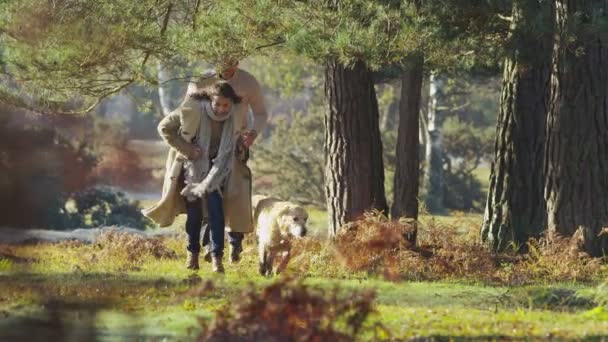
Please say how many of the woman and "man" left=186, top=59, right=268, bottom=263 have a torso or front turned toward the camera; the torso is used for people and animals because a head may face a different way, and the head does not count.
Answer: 2

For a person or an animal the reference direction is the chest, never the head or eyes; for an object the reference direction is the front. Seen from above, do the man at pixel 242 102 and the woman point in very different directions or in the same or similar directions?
same or similar directions

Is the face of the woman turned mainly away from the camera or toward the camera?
toward the camera

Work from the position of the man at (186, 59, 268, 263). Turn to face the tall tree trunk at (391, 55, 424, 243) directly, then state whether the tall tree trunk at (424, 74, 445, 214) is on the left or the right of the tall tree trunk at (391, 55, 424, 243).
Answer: left

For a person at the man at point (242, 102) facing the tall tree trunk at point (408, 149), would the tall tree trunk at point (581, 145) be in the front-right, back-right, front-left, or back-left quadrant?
front-right

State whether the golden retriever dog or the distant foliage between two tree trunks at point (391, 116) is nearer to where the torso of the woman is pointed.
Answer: the golden retriever dog

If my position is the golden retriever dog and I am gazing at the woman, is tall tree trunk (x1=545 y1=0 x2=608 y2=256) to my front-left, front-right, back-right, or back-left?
back-right

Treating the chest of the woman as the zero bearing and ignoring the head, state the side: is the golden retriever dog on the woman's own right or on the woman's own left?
on the woman's own left

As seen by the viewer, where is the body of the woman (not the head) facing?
toward the camera

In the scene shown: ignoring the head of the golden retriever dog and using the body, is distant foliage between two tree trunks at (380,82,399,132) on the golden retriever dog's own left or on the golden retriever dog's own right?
on the golden retriever dog's own left

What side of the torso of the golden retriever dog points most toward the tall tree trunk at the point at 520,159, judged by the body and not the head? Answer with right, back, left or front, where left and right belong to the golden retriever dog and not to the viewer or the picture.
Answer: left
